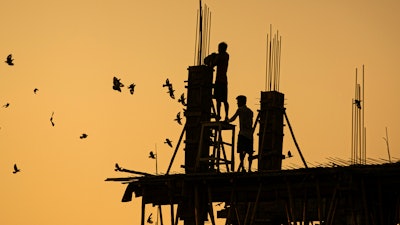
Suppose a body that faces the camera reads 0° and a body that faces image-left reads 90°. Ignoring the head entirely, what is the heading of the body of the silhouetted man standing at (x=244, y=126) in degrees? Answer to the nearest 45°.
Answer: approximately 90°

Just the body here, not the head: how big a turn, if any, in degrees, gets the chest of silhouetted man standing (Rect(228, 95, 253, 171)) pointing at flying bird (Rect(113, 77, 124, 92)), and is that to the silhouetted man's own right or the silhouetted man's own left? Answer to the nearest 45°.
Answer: approximately 45° to the silhouetted man's own right
